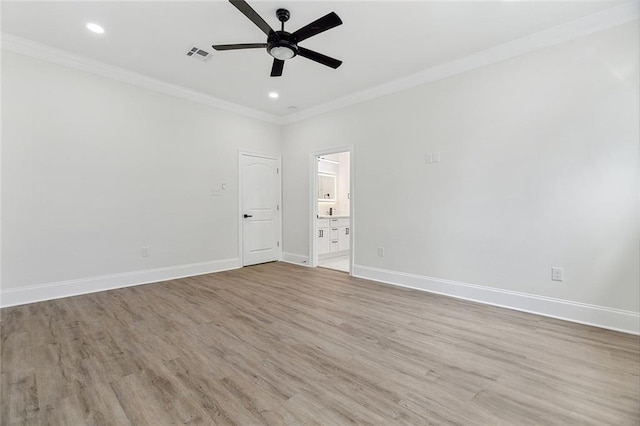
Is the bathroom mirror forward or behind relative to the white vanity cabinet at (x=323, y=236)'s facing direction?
behind

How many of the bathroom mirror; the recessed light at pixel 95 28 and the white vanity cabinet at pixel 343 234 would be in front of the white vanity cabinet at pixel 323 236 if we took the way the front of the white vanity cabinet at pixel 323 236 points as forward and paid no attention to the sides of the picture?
1

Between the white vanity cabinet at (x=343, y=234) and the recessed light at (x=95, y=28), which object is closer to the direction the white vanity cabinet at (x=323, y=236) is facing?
the recessed light

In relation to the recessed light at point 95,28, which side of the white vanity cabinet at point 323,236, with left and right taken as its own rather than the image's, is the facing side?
front

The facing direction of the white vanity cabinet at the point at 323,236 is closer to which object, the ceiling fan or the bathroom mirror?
the ceiling fan

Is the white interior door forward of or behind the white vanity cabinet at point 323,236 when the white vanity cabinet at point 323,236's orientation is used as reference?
forward
